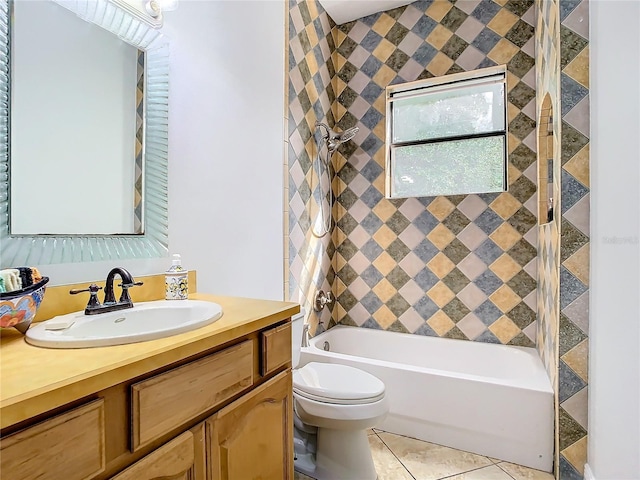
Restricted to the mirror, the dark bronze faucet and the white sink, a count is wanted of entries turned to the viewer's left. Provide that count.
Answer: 0

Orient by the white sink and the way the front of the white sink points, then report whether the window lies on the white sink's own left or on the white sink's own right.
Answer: on the white sink's own left

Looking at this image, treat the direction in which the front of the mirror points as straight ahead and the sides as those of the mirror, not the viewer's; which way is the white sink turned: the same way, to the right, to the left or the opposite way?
the same way

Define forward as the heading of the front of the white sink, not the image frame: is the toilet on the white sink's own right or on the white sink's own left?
on the white sink's own left

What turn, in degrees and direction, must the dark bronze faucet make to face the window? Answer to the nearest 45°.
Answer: approximately 45° to its left

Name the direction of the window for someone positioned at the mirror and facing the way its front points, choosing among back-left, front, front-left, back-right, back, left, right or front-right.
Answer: front-left

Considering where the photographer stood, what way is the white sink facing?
facing the viewer and to the right of the viewer

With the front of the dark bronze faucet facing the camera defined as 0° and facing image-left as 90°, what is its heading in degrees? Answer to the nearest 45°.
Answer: approximately 315°

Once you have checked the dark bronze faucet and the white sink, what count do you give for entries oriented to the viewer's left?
0

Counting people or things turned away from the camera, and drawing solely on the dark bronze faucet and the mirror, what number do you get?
0
